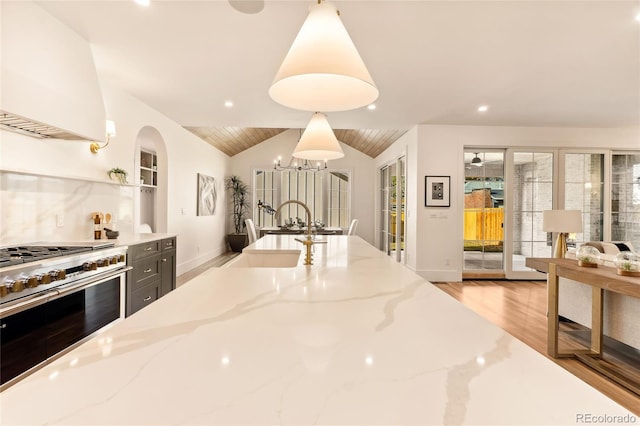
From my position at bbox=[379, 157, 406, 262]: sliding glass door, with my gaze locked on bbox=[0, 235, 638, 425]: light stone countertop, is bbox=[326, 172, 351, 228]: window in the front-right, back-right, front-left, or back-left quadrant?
back-right

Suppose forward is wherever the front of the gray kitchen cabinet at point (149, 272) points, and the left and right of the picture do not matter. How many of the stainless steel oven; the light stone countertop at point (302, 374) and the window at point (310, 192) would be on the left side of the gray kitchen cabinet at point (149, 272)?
1

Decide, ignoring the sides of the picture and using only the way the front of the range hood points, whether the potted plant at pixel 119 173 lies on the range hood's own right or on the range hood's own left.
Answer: on the range hood's own left

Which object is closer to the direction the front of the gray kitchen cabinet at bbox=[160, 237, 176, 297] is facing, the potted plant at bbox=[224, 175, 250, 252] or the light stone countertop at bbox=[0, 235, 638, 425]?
the light stone countertop

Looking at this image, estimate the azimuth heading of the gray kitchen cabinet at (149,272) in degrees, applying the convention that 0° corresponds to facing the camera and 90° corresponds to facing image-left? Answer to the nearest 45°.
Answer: approximately 315°

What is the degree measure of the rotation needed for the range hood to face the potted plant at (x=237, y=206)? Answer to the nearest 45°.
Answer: approximately 90° to its left

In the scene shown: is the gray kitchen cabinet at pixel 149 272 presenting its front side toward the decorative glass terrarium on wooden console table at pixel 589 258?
yes

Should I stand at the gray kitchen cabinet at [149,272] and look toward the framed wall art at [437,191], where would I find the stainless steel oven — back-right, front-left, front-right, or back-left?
back-right

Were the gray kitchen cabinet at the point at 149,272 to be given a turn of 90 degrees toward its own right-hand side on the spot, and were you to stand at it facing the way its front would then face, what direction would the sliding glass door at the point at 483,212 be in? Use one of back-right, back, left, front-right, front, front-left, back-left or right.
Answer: back-left

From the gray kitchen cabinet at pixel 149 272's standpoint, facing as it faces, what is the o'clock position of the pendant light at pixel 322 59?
The pendant light is roughly at 1 o'clock from the gray kitchen cabinet.
